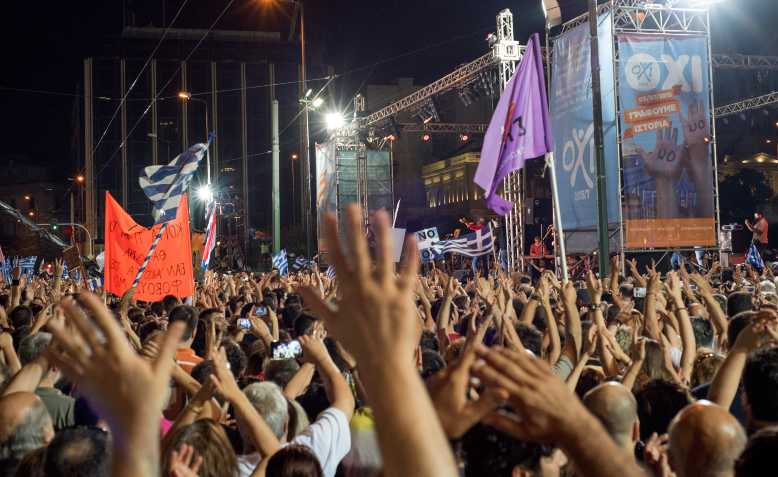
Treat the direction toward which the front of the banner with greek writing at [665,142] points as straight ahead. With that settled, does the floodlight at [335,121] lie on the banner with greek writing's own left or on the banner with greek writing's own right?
on the banner with greek writing's own right

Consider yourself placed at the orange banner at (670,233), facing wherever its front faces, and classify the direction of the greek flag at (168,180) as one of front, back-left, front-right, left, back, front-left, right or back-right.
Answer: front-right

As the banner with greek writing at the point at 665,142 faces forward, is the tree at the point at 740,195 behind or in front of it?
behind

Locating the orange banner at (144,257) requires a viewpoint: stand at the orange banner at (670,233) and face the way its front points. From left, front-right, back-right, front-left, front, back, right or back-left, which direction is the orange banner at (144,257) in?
front-right

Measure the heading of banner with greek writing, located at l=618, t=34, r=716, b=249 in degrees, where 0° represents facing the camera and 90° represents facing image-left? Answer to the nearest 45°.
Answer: approximately 0°

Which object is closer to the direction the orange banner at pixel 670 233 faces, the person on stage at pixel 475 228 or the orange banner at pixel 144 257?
the orange banner

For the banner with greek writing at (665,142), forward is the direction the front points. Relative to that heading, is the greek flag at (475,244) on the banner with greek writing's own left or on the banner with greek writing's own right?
on the banner with greek writing's own right
